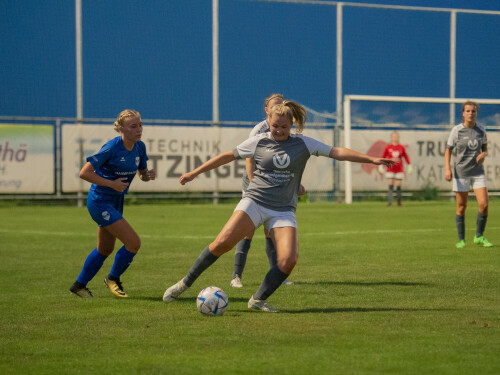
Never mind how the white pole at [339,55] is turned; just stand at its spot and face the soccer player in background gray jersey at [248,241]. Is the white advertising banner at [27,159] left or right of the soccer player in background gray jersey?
right

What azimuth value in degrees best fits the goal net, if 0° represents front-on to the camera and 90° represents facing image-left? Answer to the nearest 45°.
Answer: approximately 0°

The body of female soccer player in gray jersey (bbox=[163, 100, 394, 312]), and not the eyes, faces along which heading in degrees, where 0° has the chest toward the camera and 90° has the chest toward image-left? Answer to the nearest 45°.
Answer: approximately 0°

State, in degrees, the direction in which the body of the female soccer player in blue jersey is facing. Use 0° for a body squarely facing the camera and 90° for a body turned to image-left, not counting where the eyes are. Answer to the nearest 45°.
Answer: approximately 315°

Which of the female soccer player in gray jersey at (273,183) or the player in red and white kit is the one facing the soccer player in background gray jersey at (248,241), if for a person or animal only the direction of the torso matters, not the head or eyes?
the player in red and white kit

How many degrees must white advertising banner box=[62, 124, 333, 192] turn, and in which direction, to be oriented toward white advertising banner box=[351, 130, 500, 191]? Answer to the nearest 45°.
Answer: approximately 90° to its left

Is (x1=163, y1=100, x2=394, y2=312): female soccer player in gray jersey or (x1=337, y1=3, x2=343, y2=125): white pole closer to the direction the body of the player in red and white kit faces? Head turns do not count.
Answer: the female soccer player in gray jersey

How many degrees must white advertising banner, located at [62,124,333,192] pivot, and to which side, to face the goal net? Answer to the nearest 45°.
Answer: approximately 90° to its left
